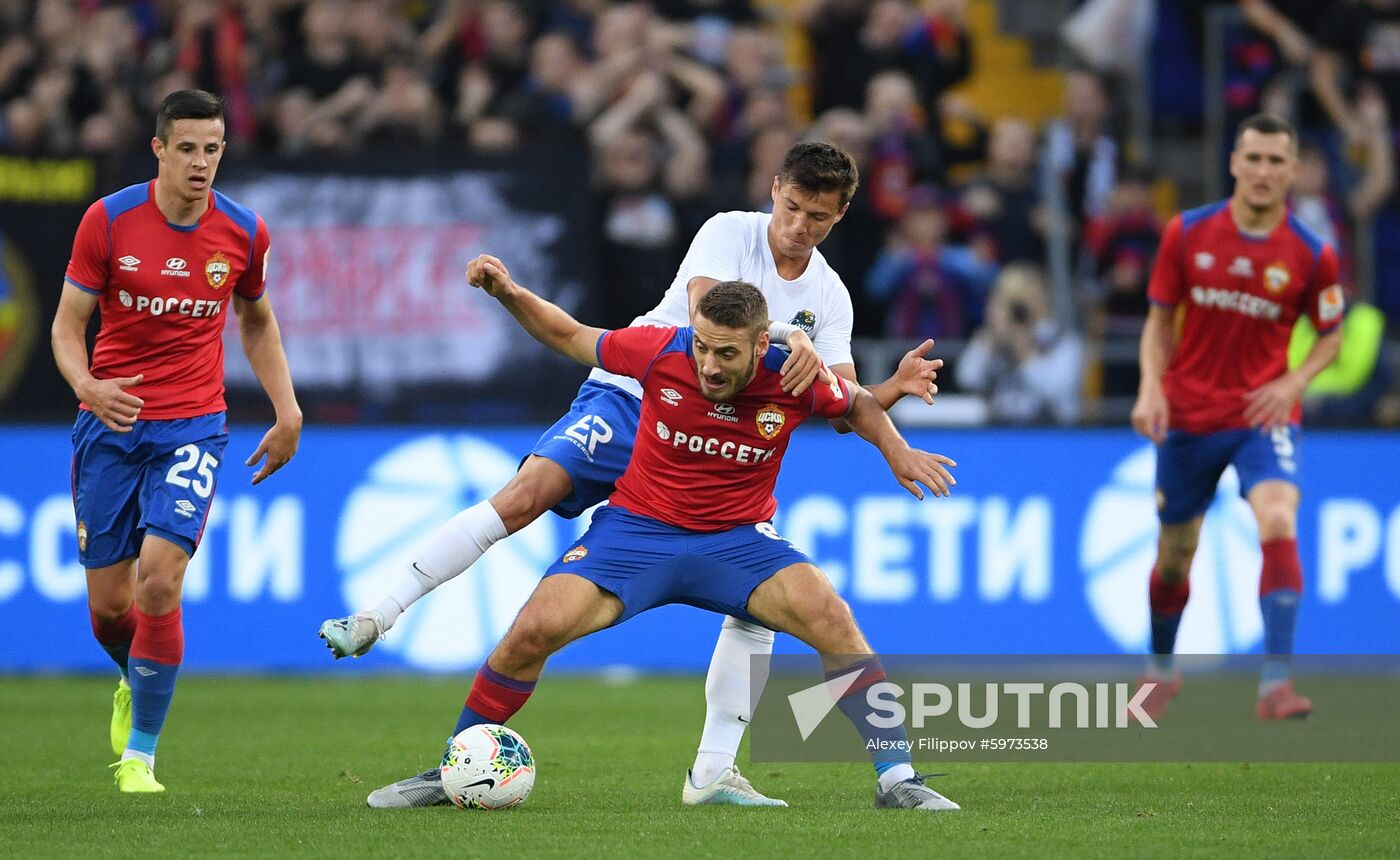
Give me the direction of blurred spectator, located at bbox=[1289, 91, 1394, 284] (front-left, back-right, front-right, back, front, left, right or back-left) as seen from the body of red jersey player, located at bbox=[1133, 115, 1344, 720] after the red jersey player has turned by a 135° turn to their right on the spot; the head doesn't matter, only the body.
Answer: front-right

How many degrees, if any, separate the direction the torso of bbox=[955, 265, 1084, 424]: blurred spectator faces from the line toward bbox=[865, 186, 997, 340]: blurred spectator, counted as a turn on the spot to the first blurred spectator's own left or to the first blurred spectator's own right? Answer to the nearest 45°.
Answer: approximately 135° to the first blurred spectator's own right

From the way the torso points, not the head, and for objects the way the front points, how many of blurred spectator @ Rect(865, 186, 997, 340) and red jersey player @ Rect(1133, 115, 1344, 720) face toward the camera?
2

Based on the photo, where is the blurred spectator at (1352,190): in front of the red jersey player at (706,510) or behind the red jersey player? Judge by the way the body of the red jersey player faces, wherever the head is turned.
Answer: behind

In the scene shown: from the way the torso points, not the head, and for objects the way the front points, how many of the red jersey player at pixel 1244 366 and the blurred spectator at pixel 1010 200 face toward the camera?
2

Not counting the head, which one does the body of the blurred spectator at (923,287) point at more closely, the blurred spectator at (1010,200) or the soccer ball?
the soccer ball

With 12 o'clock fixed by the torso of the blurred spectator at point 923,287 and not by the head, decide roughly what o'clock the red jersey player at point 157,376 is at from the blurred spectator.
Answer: The red jersey player is roughly at 1 o'clock from the blurred spectator.

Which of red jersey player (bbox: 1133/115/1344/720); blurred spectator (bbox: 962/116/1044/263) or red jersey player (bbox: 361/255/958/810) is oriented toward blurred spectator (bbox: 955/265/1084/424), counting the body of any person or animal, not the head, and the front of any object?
blurred spectator (bbox: 962/116/1044/263)

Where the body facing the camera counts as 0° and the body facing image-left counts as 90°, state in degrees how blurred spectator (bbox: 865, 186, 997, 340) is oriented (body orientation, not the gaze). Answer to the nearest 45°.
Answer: approximately 0°

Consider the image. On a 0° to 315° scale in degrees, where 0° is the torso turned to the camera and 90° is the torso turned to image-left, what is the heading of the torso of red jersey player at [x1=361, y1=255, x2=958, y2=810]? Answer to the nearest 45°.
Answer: approximately 0°

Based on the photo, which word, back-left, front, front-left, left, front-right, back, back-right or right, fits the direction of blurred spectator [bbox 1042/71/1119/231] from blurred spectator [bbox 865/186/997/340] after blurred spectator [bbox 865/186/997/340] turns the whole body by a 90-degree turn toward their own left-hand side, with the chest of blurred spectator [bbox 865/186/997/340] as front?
front-left
